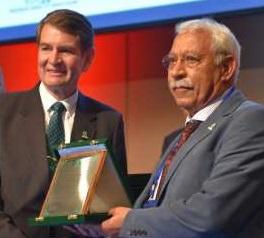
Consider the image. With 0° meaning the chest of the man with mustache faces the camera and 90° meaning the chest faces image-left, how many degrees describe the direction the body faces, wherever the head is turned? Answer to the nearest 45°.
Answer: approximately 45°

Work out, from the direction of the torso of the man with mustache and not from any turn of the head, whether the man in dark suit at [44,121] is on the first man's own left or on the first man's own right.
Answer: on the first man's own right
